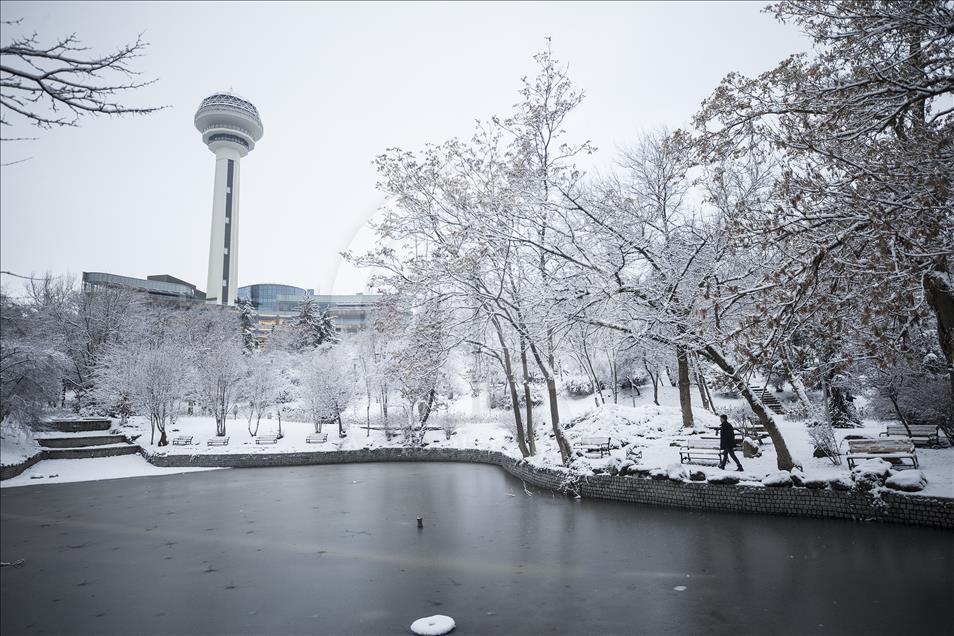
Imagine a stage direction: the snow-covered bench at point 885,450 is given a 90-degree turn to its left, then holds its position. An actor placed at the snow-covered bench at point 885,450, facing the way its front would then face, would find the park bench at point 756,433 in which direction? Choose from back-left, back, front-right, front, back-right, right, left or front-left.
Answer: back-left

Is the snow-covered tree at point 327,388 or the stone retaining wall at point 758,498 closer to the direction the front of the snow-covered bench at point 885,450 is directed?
the stone retaining wall

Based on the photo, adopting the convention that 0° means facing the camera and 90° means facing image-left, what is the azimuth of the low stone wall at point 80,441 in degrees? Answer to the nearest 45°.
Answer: approximately 0°

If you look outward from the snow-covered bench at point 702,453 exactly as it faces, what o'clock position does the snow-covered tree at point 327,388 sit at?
The snow-covered tree is roughly at 4 o'clock from the snow-covered bench.

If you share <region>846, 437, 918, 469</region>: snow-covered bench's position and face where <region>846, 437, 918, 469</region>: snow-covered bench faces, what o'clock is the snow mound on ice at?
The snow mound on ice is roughly at 1 o'clock from the snow-covered bench.

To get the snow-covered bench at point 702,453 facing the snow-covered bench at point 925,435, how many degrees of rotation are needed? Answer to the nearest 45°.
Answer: approximately 90° to its left

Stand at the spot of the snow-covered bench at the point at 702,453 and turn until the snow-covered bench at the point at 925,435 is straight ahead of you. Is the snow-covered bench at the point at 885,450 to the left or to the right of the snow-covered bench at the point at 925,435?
right

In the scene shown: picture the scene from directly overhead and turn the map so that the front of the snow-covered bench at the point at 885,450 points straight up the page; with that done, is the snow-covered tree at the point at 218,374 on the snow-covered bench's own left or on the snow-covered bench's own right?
on the snow-covered bench's own right

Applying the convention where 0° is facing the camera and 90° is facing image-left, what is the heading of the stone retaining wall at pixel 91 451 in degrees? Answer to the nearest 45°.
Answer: approximately 0°

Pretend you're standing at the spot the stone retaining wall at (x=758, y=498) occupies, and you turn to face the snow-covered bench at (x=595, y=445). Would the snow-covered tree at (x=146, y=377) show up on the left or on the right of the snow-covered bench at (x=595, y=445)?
left

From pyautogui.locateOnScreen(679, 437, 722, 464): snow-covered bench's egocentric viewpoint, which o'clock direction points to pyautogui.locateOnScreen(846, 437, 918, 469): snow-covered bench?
pyautogui.locateOnScreen(846, 437, 918, 469): snow-covered bench is roughly at 10 o'clock from pyautogui.locateOnScreen(679, 437, 722, 464): snow-covered bench.
